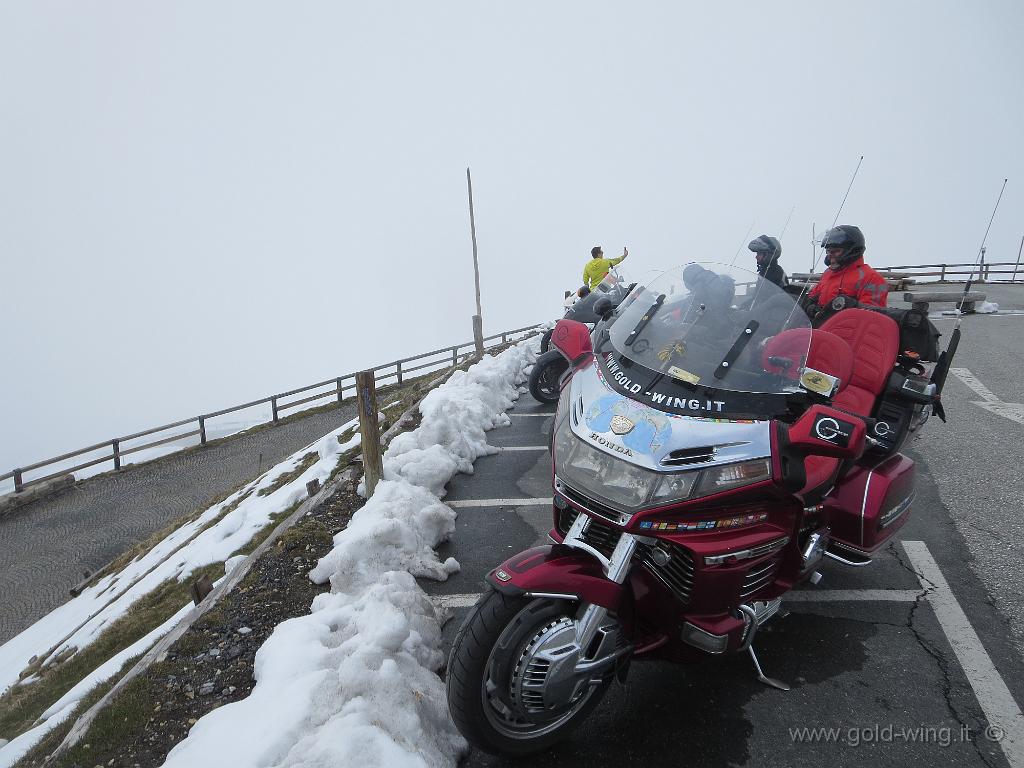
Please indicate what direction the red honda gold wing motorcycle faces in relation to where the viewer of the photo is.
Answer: facing the viewer and to the left of the viewer

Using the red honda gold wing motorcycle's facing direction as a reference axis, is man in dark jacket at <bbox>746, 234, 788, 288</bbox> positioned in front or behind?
behind

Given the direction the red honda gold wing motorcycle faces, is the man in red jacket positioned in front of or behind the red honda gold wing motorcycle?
behind

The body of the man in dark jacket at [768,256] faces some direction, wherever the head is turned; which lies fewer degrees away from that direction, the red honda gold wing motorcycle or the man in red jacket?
the red honda gold wing motorcycle

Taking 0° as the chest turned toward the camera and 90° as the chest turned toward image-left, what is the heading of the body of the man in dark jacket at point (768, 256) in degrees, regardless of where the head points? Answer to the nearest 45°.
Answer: approximately 90°

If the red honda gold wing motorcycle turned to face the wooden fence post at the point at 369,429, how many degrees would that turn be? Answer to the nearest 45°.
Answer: approximately 90° to its right

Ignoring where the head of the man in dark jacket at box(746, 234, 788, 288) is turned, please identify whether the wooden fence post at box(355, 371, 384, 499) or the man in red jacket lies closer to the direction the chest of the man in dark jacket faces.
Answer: the wooden fence post

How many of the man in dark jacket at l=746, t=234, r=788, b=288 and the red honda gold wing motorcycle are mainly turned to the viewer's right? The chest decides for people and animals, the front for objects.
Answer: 0
